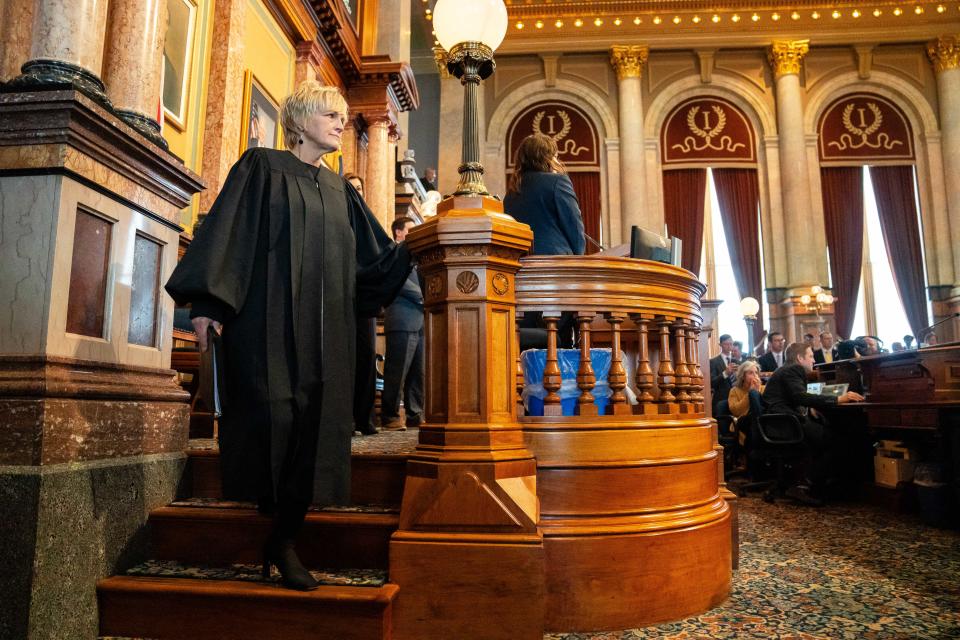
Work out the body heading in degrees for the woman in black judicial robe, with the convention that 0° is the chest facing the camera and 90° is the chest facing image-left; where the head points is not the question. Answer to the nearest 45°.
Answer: approximately 315°

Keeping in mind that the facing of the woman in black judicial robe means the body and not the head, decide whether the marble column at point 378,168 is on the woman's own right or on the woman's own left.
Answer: on the woman's own left

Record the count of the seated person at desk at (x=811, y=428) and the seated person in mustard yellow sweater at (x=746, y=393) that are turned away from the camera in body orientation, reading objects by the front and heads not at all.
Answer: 0

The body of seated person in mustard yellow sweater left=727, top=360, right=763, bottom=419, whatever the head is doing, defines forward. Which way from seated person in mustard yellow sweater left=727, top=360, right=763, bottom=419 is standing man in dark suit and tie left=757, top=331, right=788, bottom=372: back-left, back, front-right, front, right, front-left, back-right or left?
back-left

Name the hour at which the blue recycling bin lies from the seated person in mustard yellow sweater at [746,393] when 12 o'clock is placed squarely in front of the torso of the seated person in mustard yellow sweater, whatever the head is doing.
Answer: The blue recycling bin is roughly at 2 o'clock from the seated person in mustard yellow sweater.

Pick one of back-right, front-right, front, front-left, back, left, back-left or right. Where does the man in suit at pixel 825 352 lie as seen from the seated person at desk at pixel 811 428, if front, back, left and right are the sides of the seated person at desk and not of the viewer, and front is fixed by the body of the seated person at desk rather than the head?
left

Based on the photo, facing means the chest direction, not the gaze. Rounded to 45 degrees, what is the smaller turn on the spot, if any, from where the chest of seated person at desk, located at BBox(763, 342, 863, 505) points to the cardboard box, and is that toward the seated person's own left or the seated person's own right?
0° — they already face it

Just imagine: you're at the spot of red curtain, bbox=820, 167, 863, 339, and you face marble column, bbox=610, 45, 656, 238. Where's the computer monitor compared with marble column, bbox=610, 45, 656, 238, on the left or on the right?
left

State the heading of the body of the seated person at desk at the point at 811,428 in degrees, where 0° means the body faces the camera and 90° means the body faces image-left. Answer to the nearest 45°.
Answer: approximately 270°

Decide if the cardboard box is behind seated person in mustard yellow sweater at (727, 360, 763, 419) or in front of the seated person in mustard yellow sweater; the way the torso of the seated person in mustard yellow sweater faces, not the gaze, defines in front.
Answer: in front

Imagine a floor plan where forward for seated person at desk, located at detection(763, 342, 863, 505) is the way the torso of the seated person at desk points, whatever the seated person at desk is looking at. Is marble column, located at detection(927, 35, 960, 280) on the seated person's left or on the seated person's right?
on the seated person's left
